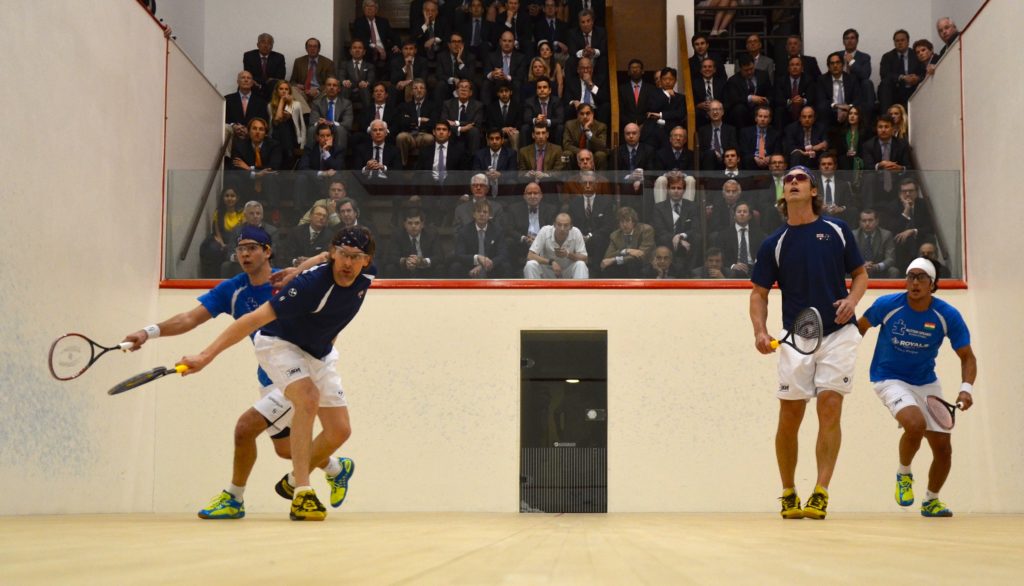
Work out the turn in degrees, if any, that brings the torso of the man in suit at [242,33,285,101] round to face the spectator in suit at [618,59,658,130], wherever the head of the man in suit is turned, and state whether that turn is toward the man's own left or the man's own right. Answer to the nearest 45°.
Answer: approximately 45° to the man's own left

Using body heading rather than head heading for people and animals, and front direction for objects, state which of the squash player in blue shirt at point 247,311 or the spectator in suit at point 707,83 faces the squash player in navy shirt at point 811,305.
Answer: the spectator in suit

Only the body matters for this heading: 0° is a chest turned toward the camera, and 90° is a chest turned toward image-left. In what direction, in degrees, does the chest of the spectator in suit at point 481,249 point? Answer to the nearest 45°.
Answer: approximately 0°

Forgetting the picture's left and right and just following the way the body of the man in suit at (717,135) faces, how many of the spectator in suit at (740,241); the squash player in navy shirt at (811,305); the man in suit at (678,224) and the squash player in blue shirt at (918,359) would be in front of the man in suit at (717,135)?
4

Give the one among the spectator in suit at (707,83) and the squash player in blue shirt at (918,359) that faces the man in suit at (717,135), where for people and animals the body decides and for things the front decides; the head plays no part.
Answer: the spectator in suit

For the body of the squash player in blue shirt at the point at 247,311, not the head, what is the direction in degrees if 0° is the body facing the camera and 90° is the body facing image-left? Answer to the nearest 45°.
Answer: approximately 45°

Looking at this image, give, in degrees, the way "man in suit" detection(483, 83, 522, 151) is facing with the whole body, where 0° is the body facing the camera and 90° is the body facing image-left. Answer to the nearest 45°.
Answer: approximately 0°

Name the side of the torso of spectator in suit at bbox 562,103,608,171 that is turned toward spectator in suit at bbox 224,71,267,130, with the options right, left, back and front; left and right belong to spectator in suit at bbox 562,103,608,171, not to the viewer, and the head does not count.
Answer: right

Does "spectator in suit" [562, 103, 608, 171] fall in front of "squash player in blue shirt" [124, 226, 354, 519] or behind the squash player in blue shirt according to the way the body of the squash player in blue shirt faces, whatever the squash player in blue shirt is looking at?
behind

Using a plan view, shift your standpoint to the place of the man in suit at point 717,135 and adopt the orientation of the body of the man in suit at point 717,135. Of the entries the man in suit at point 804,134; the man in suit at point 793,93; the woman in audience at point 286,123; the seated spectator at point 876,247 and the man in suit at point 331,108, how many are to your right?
2

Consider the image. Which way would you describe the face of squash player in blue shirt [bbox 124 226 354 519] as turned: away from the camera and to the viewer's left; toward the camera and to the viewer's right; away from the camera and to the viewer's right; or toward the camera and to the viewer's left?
toward the camera and to the viewer's left

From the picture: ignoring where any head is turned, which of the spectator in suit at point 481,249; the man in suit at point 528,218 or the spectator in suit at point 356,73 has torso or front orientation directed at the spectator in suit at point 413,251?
the spectator in suit at point 356,73

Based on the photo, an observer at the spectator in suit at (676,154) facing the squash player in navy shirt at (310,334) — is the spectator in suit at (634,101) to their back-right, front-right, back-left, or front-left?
back-right
